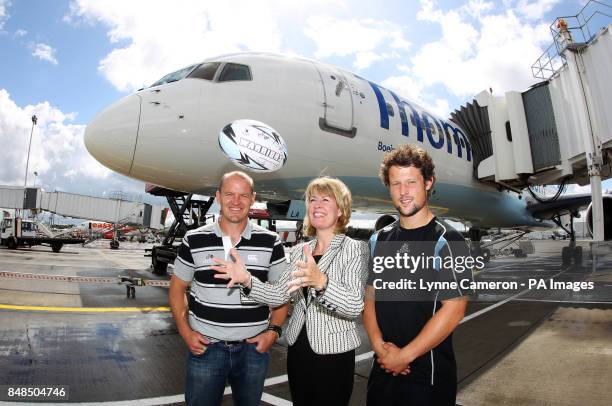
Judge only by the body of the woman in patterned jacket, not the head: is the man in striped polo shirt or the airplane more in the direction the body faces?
the man in striped polo shirt

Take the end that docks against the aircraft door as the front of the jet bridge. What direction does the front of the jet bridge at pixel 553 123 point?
to the viewer's left

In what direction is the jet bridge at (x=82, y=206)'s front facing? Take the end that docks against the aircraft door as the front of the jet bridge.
to the viewer's right

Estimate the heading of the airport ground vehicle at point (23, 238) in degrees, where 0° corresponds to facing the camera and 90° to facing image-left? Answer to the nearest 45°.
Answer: approximately 90°

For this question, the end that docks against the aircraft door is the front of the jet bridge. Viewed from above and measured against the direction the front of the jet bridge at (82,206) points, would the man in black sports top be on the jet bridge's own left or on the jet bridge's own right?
on the jet bridge's own right

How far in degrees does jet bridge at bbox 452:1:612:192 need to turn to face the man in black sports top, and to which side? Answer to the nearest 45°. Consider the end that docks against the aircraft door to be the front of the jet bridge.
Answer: approximately 90° to its left

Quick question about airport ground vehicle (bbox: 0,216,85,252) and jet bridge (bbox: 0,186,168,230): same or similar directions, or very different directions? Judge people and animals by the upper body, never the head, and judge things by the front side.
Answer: very different directions

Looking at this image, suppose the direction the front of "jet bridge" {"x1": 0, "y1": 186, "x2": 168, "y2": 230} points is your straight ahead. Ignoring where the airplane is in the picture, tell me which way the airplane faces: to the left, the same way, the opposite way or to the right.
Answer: the opposite way

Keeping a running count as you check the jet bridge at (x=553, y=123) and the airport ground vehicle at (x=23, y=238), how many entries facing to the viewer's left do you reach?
2
